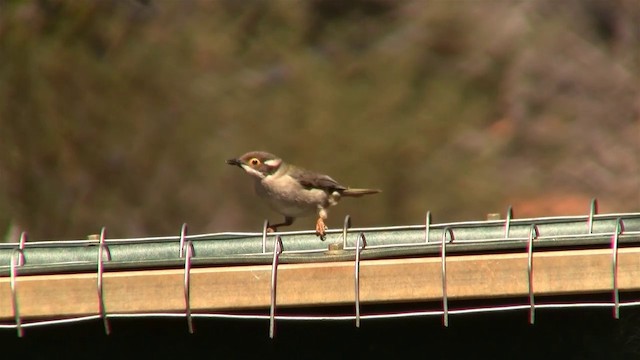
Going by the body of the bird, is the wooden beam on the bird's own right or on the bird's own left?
on the bird's own left

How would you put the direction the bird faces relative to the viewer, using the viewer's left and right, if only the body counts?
facing to the left of the viewer
